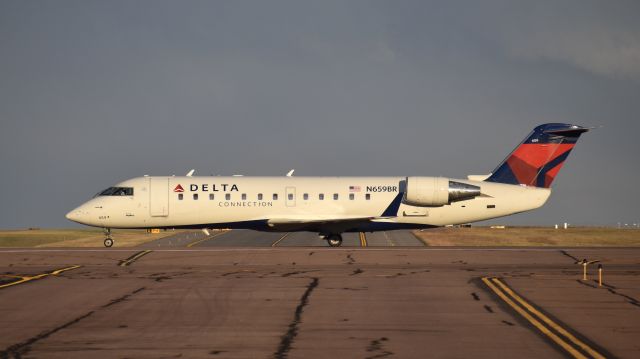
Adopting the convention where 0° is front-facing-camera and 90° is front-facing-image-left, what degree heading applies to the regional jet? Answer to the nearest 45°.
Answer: approximately 90°
